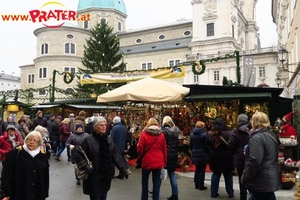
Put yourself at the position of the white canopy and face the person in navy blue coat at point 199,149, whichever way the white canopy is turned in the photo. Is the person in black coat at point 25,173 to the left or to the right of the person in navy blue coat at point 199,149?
right

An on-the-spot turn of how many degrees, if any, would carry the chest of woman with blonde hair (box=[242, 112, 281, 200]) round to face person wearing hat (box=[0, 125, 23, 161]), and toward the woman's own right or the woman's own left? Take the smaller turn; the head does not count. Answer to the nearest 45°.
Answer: approximately 45° to the woman's own left

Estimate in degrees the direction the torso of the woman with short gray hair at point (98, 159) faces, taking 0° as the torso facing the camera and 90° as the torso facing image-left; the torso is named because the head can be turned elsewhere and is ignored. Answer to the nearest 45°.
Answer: approximately 315°

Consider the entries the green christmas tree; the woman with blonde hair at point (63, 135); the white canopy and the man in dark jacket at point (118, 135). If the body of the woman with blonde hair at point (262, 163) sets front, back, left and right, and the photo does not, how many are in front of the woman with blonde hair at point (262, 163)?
4

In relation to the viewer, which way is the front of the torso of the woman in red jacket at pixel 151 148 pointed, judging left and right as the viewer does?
facing away from the viewer

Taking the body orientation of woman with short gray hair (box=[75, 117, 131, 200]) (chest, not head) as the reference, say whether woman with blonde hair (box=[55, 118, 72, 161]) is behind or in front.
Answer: behind

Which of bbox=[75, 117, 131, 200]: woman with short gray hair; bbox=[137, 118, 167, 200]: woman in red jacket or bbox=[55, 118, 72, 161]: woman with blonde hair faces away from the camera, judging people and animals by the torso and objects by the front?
the woman in red jacket

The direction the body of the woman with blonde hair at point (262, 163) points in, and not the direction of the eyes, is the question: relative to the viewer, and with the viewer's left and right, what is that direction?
facing away from the viewer and to the left of the viewer

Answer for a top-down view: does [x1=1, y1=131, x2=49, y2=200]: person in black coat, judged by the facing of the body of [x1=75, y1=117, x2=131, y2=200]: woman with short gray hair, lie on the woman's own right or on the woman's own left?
on the woman's own right

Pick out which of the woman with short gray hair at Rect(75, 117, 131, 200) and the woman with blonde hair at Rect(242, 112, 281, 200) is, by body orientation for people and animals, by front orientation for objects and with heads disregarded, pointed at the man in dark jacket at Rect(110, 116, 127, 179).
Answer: the woman with blonde hair
